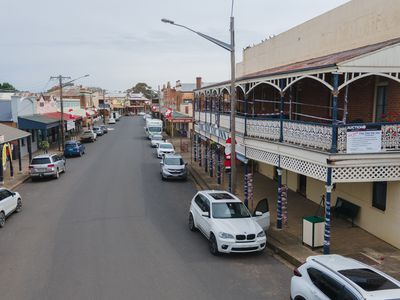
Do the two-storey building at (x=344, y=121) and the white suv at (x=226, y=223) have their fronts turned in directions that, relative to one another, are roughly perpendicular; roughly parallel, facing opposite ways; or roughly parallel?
roughly perpendicular

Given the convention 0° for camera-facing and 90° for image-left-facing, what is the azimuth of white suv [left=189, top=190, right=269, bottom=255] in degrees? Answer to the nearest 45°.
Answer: approximately 315°

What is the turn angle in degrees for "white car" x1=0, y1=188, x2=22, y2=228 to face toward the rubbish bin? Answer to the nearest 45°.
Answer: approximately 90° to its right

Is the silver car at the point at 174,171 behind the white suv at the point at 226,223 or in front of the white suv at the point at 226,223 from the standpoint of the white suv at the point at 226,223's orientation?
behind

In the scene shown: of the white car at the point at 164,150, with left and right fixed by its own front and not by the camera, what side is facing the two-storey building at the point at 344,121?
front

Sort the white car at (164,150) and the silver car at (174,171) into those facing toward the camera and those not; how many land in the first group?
2

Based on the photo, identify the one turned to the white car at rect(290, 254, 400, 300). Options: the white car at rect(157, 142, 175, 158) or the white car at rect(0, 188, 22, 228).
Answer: the white car at rect(157, 142, 175, 158)

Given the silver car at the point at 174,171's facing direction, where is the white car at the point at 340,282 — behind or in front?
in front

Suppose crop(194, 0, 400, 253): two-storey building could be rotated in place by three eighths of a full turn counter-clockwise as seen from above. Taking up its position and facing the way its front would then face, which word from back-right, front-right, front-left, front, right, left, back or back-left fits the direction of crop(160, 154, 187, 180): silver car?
back-left

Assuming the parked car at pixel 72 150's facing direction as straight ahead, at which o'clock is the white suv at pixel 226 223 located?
The white suv is roughly at 4 o'clock from the parked car.

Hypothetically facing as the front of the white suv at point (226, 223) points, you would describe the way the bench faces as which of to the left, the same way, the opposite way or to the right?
to the right

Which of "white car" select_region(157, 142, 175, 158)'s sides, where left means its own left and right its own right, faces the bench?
front

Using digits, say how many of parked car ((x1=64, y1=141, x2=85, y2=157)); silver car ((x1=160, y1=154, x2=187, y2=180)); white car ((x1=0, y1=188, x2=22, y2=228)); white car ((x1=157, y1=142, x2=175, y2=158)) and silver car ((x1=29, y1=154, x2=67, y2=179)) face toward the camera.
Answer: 2

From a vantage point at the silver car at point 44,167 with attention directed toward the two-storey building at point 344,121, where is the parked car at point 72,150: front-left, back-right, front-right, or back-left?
back-left

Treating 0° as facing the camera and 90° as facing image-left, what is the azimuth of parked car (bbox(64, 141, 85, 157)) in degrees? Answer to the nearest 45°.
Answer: approximately 225°

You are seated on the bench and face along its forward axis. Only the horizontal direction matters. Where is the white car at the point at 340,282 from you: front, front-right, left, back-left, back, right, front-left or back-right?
front-left

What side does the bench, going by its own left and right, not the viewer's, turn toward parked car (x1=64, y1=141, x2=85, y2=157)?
right

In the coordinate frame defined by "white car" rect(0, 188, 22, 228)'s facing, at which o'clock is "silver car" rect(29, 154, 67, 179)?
The silver car is roughly at 11 o'clock from the white car.

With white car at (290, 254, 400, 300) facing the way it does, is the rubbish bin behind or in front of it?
behind

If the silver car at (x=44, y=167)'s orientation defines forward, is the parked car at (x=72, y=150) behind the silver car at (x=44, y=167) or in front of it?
in front

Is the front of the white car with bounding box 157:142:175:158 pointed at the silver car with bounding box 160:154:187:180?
yes

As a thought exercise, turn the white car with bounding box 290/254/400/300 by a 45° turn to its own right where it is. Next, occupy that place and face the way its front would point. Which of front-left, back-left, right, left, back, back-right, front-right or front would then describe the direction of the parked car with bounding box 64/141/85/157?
back-right
